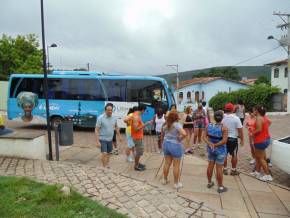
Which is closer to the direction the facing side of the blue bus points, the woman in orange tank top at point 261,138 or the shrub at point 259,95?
the shrub

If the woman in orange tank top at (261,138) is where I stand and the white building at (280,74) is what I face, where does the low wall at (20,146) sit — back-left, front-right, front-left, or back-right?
back-left

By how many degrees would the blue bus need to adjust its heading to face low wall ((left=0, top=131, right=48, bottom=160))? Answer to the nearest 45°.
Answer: approximately 90° to its right

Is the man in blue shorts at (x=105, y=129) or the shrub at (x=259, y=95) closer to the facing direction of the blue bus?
the shrub

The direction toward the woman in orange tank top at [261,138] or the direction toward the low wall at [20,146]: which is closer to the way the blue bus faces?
the woman in orange tank top

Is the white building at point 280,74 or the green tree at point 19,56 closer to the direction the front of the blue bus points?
the white building

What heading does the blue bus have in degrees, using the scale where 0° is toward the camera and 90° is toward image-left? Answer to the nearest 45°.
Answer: approximately 270°

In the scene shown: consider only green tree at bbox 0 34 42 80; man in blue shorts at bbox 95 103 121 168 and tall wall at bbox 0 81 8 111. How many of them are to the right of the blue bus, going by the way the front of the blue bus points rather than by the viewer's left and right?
1
